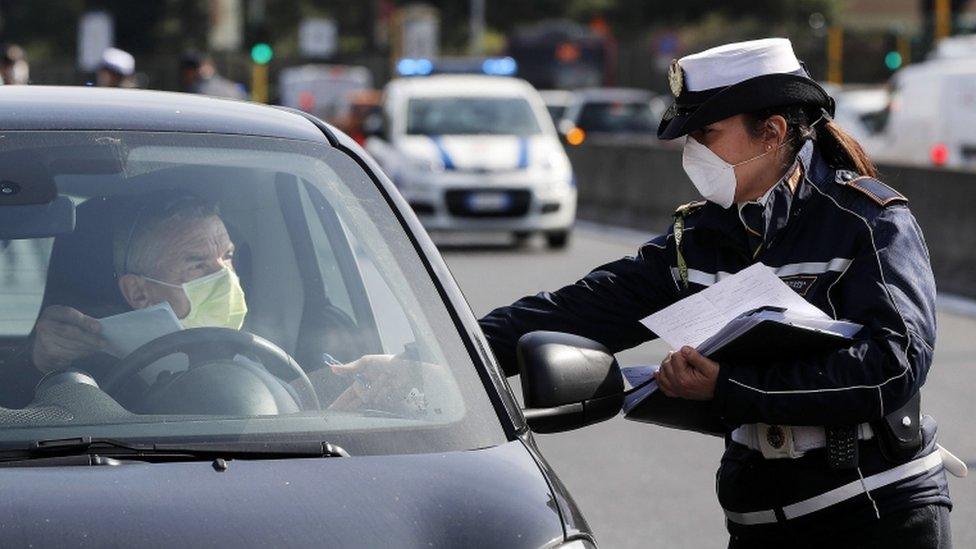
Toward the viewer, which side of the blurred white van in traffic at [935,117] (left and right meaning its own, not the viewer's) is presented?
back

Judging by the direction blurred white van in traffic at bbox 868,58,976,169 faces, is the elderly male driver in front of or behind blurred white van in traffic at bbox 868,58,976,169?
behind

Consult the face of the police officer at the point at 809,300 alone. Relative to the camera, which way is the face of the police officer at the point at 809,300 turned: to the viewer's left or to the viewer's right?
to the viewer's left

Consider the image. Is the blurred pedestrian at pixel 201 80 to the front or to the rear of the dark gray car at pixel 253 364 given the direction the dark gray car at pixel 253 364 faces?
to the rear

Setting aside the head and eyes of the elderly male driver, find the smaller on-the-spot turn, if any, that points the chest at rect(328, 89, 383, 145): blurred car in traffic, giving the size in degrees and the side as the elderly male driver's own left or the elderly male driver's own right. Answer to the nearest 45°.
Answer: approximately 135° to the elderly male driver's own left

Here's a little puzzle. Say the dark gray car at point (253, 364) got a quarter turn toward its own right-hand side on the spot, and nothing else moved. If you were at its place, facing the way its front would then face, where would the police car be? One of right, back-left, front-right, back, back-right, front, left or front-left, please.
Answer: right
